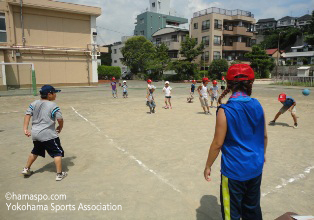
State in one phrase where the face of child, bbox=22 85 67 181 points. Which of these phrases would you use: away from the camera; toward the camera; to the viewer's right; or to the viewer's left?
to the viewer's right

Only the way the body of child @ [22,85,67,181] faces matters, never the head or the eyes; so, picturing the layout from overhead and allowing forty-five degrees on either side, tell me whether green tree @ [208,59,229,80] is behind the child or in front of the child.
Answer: in front

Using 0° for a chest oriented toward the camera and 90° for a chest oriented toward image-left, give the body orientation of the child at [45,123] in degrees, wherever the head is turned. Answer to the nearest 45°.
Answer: approximately 225°

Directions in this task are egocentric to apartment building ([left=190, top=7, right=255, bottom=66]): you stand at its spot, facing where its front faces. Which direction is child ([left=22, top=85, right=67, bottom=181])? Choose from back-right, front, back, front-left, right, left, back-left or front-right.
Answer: front-right

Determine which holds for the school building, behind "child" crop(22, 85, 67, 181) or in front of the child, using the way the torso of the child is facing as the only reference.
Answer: in front

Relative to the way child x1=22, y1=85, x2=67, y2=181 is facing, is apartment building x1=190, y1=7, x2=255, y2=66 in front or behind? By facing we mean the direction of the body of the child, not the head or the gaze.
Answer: in front

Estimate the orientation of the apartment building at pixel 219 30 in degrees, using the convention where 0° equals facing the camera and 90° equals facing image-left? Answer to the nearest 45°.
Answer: approximately 315°

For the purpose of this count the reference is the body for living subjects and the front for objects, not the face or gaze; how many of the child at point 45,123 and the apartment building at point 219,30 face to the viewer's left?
0
